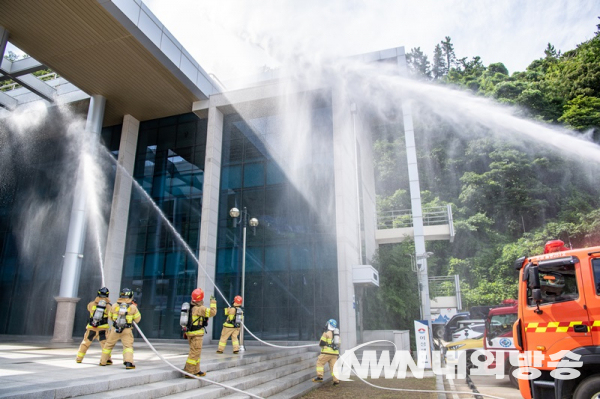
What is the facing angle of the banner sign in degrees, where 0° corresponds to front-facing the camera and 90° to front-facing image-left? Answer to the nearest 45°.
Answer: approximately 0°

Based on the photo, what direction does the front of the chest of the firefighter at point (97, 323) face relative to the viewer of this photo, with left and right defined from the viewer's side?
facing away from the viewer

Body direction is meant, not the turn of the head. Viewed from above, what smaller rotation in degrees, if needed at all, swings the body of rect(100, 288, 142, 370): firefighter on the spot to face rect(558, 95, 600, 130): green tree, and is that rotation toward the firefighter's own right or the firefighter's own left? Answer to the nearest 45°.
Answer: approximately 90° to the firefighter's own right

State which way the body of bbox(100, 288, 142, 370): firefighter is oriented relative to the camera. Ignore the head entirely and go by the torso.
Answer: away from the camera

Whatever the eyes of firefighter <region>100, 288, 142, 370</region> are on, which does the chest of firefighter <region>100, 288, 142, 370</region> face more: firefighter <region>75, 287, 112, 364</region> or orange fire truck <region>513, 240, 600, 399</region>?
the firefighter
